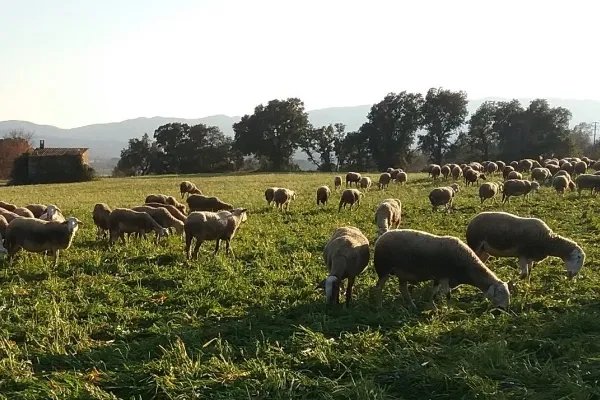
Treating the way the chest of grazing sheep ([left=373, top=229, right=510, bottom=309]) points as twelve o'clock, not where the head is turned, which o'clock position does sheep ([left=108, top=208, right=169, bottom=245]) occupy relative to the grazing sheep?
The sheep is roughly at 7 o'clock from the grazing sheep.

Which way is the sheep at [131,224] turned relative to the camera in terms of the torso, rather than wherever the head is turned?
to the viewer's right

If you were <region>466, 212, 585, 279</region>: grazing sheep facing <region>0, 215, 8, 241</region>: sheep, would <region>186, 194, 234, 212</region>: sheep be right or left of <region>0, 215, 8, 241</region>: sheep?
right

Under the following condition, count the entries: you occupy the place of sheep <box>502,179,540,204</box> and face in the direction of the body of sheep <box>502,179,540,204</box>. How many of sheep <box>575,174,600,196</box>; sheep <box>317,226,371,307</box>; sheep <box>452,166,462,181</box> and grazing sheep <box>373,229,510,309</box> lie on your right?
2

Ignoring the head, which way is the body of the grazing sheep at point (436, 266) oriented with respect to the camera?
to the viewer's right

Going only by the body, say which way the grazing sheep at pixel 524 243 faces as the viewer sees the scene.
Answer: to the viewer's right

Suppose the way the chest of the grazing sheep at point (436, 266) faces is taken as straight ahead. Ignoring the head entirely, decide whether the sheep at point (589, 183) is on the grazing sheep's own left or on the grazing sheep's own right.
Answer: on the grazing sheep's own left

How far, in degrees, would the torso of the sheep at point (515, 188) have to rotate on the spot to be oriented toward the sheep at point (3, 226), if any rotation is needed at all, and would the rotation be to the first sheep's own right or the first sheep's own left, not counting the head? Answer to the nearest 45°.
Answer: approximately 135° to the first sheep's own right

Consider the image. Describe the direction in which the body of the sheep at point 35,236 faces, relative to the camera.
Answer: to the viewer's right

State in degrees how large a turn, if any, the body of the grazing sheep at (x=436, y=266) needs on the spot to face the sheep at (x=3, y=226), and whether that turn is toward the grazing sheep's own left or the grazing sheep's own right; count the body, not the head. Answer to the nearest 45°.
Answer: approximately 180°
